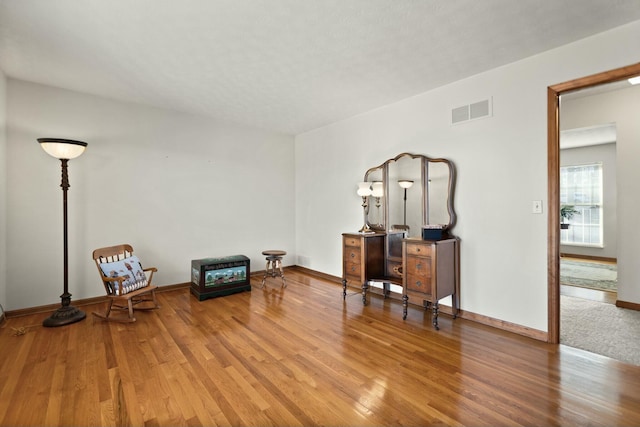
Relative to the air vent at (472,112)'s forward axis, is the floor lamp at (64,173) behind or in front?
in front

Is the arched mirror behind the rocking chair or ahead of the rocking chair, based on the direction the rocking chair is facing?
ahead

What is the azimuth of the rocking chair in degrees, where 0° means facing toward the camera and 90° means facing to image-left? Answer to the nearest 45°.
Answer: approximately 315°

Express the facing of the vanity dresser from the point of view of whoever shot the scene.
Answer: facing the viewer and to the left of the viewer

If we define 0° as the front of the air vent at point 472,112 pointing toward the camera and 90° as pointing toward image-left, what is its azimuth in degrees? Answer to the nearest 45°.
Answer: approximately 45°

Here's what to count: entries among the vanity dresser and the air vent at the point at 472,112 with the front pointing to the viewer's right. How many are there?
0

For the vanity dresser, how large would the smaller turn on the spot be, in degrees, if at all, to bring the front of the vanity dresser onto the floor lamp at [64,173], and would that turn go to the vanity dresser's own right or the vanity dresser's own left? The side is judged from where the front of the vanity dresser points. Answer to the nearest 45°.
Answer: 0° — it already faces it

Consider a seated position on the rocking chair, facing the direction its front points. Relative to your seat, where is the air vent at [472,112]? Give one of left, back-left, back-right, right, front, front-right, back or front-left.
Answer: front
